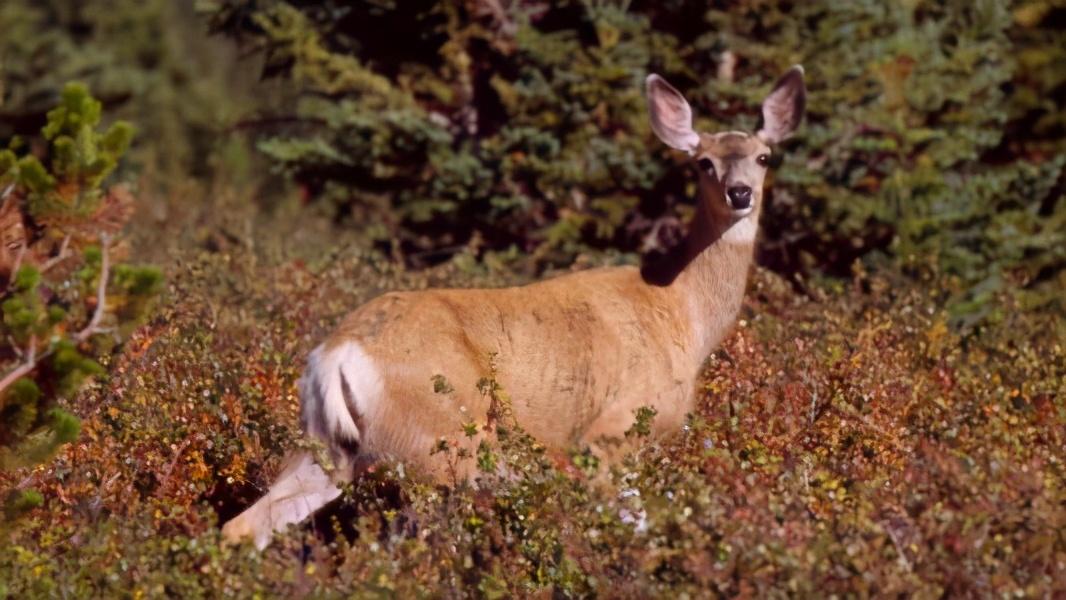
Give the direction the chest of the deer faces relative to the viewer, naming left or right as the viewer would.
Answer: facing away from the viewer and to the right of the viewer
